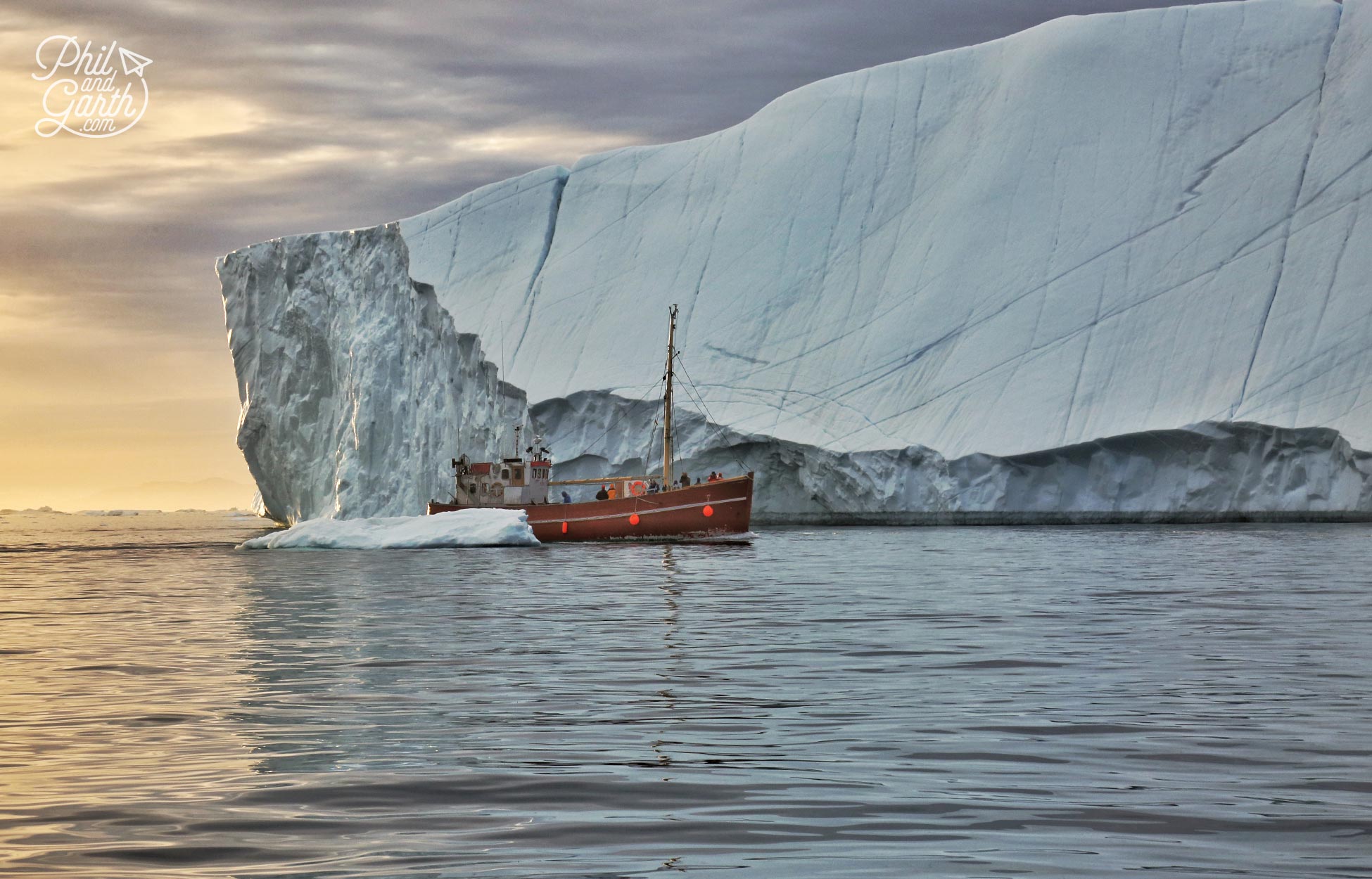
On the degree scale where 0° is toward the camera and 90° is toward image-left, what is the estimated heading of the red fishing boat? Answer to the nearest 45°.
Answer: approximately 270°

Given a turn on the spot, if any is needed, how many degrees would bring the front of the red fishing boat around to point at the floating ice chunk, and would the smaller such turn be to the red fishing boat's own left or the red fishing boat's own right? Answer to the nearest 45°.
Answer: approximately 180°

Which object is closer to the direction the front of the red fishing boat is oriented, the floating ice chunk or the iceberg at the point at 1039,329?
the iceberg

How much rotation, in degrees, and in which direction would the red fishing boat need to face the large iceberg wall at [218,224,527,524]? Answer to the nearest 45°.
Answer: approximately 135° to its left
